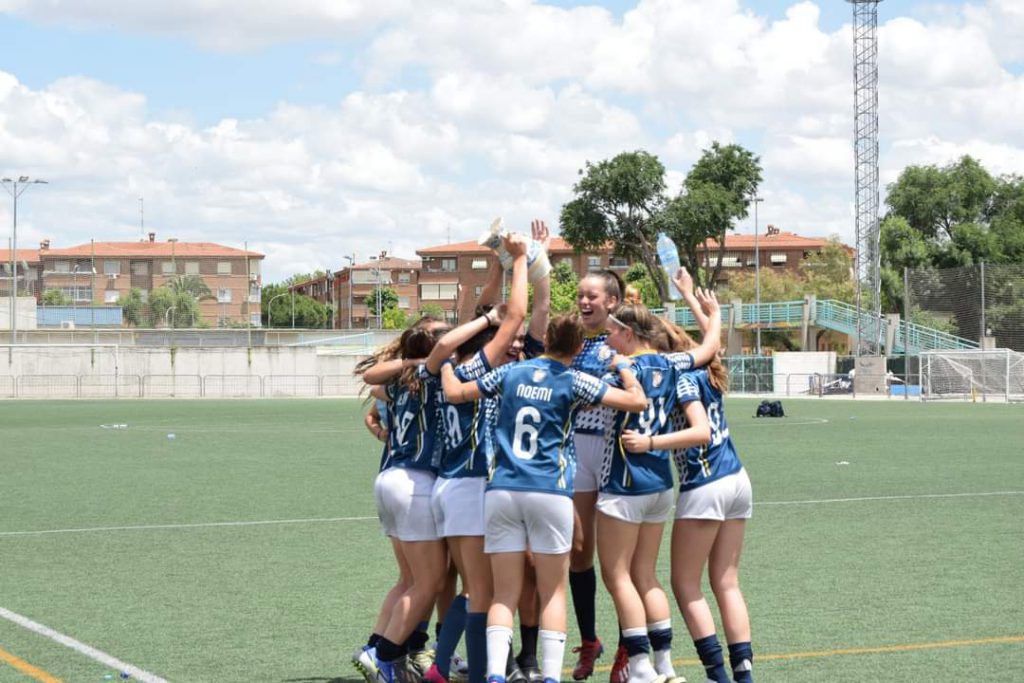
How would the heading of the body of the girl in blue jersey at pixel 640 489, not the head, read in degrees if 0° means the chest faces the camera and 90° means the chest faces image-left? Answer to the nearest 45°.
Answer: approximately 135°

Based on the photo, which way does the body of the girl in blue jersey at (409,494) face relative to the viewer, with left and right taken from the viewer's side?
facing away from the viewer and to the right of the viewer

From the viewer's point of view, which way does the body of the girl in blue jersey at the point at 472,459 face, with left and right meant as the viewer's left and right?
facing away from the viewer and to the right of the viewer

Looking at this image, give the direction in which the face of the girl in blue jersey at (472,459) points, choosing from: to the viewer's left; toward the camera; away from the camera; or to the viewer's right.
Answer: away from the camera

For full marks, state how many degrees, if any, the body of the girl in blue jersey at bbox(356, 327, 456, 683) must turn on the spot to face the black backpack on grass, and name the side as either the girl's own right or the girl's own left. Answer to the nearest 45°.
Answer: approximately 45° to the girl's own left

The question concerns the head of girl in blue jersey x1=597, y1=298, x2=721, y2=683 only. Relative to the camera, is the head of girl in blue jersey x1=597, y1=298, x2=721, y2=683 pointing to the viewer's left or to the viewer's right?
to the viewer's left

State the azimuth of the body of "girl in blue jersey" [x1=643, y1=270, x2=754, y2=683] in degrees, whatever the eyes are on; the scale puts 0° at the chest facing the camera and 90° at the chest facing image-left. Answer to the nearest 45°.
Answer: approximately 135°

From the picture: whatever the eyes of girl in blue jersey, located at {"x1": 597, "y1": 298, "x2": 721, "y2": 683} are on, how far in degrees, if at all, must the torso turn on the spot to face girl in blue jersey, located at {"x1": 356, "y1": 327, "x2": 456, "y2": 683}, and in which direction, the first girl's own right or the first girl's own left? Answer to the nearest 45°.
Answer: approximately 45° to the first girl's own left

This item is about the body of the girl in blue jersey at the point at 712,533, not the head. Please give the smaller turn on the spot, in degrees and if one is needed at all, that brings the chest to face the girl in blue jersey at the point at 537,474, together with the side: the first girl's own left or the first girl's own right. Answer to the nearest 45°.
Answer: approximately 90° to the first girl's own left
